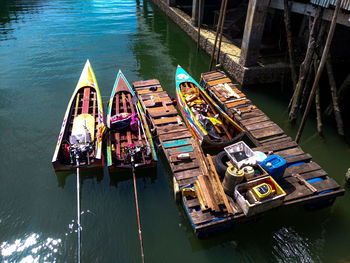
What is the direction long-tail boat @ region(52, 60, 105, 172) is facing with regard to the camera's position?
facing away from the viewer

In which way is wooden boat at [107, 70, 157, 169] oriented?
away from the camera

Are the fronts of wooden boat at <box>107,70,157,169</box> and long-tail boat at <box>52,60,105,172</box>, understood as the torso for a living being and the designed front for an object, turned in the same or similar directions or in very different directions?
same or similar directions

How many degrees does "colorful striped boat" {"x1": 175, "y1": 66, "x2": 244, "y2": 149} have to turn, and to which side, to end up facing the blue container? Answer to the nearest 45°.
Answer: approximately 180°

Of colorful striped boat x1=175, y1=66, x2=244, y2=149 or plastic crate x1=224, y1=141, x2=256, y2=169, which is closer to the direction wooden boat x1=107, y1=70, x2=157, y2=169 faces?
the colorful striped boat

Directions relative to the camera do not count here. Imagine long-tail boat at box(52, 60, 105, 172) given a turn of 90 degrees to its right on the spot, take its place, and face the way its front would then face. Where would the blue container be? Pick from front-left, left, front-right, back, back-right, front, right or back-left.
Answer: front-right

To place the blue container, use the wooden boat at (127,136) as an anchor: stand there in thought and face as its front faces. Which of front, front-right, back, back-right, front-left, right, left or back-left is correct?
back-right

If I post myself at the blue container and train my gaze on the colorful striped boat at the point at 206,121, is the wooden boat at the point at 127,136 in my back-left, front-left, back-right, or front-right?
front-left

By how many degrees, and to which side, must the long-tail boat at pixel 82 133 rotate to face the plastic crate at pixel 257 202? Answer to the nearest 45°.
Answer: approximately 135° to its right

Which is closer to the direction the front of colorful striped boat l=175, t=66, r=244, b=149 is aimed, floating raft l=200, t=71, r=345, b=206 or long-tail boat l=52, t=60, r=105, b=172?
the long-tail boat

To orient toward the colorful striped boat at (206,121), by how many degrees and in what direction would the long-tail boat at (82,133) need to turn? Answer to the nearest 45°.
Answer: approximately 90° to its right

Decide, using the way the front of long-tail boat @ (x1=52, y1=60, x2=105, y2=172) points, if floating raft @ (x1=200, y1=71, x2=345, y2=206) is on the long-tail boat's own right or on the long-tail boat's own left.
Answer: on the long-tail boat's own right

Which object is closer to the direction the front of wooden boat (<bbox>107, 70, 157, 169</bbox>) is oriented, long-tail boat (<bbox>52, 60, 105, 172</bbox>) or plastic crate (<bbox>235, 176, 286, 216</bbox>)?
the long-tail boat

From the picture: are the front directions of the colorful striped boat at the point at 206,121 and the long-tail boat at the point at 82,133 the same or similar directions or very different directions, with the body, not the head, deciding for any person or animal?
same or similar directions

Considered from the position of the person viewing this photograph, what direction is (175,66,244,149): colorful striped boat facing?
facing away from the viewer and to the left of the viewer

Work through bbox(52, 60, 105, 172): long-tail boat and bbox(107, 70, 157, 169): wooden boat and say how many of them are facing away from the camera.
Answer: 2

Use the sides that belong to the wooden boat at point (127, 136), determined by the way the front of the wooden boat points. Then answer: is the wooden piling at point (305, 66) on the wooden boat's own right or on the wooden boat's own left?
on the wooden boat's own right
